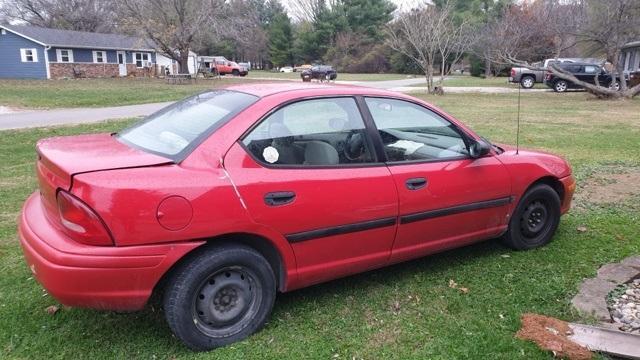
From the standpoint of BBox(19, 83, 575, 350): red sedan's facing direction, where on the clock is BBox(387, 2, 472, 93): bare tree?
The bare tree is roughly at 11 o'clock from the red sedan.

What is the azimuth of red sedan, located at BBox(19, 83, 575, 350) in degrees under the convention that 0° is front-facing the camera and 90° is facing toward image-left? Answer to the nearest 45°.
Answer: approximately 225°

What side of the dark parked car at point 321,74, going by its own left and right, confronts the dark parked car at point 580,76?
left

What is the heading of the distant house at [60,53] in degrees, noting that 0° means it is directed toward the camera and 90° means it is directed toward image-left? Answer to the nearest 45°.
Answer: approximately 315°

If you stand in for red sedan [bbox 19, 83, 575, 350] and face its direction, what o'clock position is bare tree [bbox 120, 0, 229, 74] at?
The bare tree is roughly at 10 o'clock from the red sedan.

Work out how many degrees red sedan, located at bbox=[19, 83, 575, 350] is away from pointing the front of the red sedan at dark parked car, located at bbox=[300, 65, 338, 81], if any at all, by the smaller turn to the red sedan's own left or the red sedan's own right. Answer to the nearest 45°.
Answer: approximately 45° to the red sedan's own left
